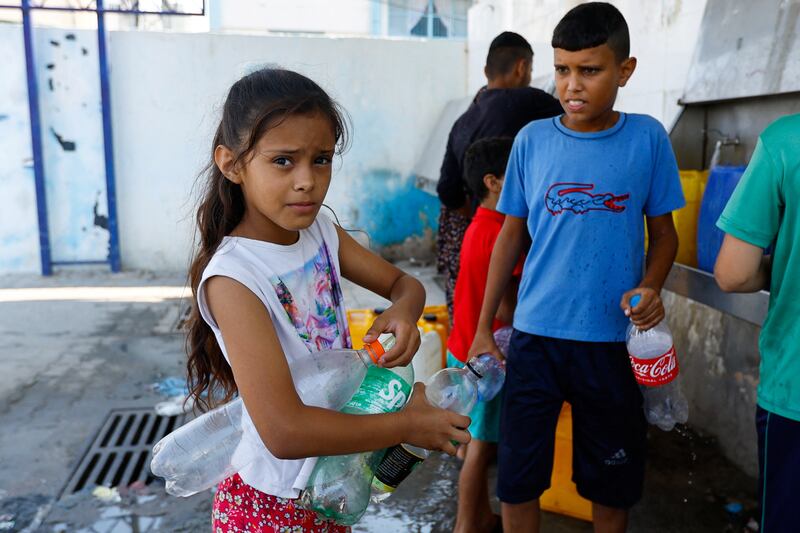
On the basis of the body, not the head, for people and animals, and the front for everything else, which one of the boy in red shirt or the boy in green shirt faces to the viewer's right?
the boy in red shirt

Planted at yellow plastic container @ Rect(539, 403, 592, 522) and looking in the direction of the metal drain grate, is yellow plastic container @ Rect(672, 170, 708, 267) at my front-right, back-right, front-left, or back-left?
back-right

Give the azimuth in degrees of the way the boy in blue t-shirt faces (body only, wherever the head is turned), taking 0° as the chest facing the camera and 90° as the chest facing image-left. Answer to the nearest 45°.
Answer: approximately 0°

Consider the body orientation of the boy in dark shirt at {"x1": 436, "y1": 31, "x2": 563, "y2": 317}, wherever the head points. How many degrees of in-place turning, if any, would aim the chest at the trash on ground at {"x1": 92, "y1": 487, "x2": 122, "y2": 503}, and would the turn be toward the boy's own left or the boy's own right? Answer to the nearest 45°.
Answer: approximately 180°

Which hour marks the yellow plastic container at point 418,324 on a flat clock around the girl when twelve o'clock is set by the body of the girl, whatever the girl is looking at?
The yellow plastic container is roughly at 8 o'clock from the girl.

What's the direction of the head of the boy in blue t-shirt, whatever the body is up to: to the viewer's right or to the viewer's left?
to the viewer's left

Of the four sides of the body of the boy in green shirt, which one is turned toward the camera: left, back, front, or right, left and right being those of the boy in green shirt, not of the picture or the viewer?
back

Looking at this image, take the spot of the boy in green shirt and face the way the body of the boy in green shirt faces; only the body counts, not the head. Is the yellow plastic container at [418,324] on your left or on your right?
on your left

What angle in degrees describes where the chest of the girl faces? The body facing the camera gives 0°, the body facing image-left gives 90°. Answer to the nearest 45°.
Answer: approximately 315°
